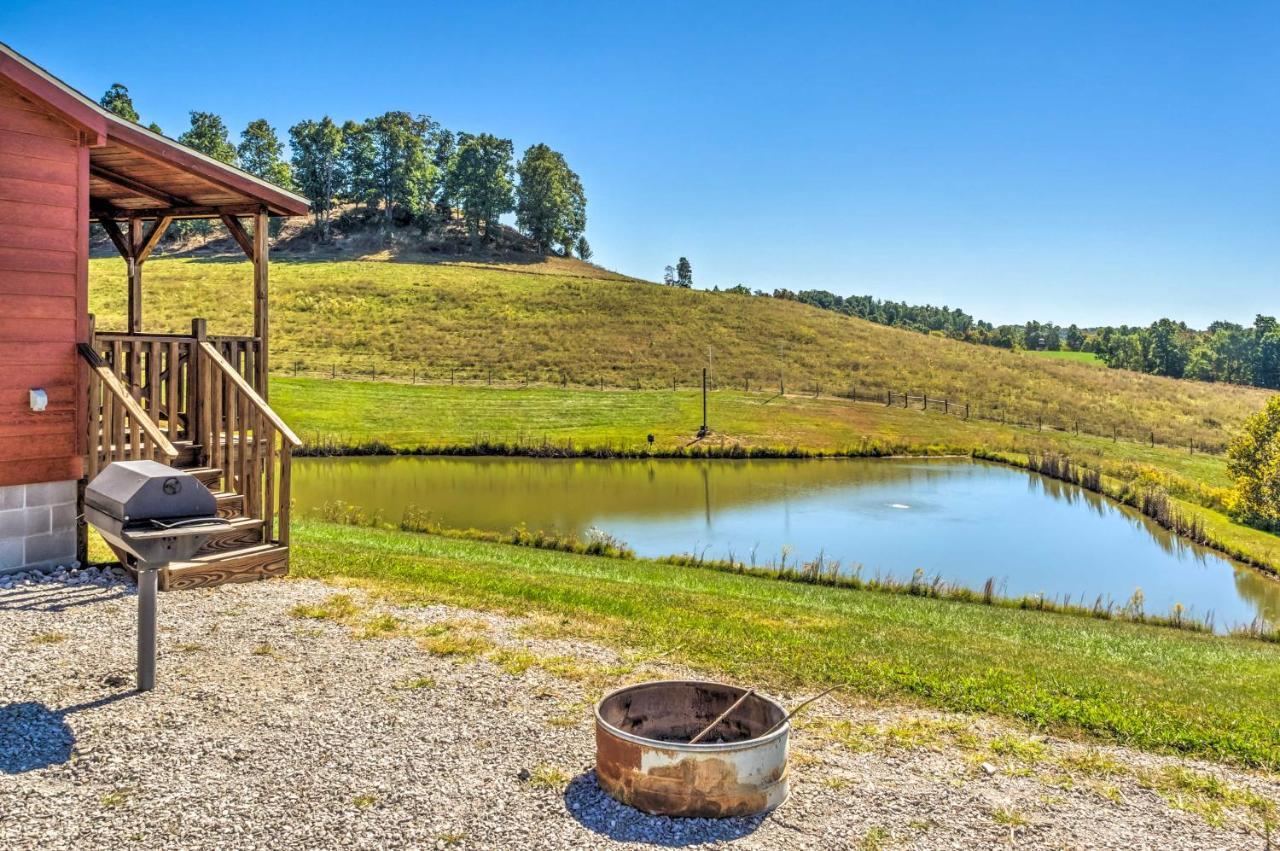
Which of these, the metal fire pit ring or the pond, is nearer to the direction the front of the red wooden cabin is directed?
the pond

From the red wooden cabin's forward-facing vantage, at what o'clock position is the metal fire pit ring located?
The metal fire pit ring is roughly at 2 o'clock from the red wooden cabin.

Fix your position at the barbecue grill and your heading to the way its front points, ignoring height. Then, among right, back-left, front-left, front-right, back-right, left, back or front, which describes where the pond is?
left

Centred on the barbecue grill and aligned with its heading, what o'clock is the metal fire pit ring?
The metal fire pit ring is roughly at 12 o'clock from the barbecue grill.

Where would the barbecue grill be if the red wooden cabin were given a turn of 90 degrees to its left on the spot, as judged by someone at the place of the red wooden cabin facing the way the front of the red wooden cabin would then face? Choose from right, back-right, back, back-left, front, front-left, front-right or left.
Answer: back

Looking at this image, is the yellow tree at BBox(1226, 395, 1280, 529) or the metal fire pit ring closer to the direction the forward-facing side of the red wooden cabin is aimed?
the yellow tree

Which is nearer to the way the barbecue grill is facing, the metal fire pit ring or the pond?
the metal fire pit ring

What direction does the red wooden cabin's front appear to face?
to the viewer's right

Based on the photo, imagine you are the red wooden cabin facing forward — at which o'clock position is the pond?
The pond is roughly at 11 o'clock from the red wooden cabin.

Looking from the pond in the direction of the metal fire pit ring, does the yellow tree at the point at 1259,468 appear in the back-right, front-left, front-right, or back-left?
back-left

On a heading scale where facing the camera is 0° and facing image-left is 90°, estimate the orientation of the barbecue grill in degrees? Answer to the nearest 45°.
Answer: approximately 315°
